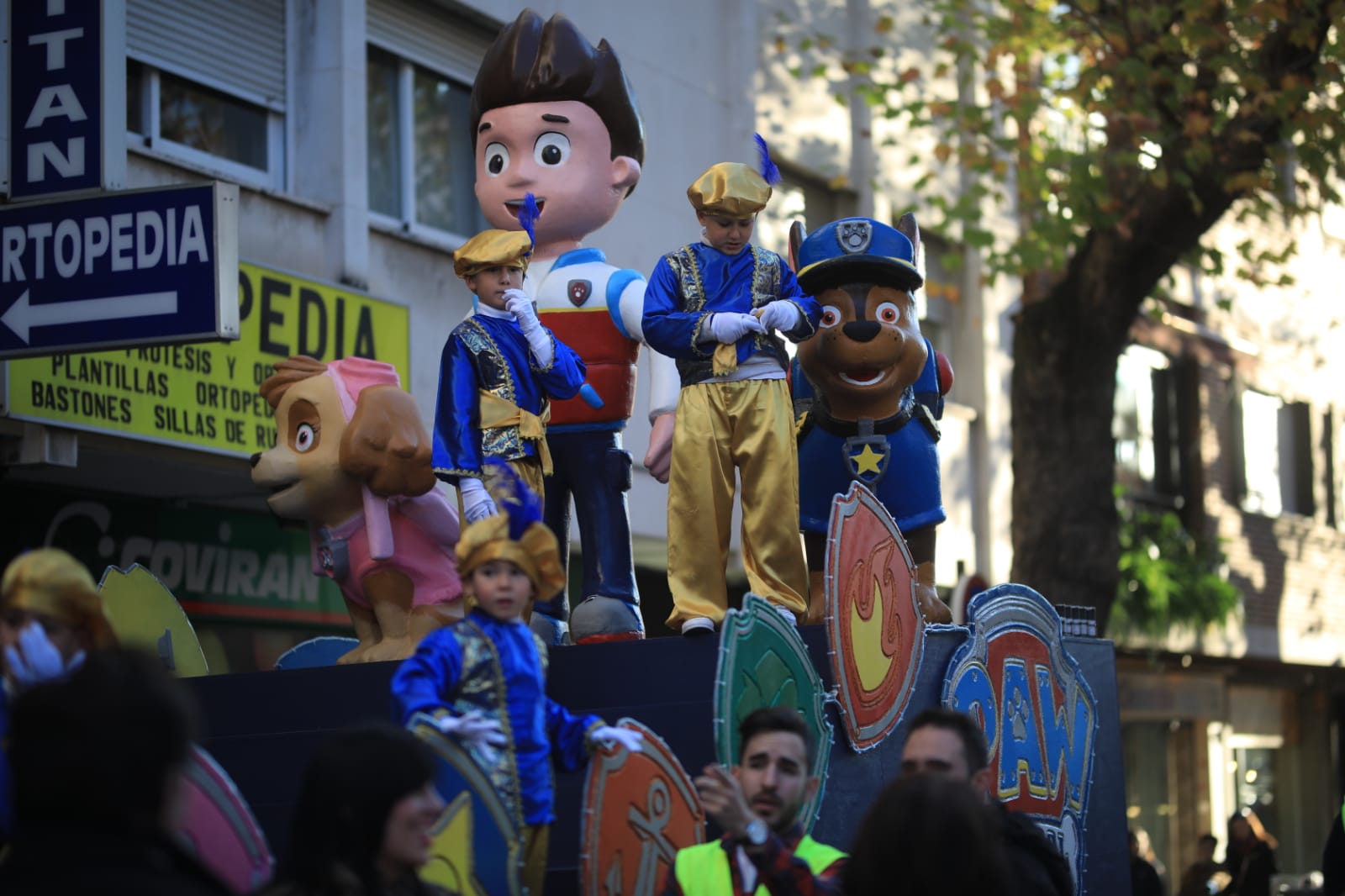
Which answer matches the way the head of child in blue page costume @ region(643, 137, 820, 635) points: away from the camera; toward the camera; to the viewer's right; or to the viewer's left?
toward the camera

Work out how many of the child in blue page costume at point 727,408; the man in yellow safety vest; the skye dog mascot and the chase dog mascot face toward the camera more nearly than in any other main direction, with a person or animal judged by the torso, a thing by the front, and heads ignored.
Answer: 3

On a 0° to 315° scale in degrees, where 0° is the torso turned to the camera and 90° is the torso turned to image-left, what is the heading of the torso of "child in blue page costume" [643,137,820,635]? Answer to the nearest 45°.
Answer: approximately 0°

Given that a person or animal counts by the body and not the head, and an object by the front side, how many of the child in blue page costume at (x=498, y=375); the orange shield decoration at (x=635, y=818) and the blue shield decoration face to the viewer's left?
0

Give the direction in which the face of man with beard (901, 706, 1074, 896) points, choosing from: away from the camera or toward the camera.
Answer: toward the camera

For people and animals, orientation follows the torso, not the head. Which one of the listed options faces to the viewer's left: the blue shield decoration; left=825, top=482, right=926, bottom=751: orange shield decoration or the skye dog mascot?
the skye dog mascot

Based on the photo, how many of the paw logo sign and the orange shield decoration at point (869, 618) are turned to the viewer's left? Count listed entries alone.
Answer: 0

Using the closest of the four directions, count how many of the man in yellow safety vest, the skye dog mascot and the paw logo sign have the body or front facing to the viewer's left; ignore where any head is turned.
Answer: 1

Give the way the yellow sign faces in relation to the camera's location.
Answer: facing the viewer and to the right of the viewer

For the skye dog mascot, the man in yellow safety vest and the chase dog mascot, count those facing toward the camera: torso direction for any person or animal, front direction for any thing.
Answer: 2

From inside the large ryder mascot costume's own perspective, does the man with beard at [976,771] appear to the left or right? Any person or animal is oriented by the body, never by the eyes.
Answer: on its left

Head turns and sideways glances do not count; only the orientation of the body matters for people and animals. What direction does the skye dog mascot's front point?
to the viewer's left

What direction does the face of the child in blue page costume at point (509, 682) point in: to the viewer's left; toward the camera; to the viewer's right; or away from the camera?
toward the camera
